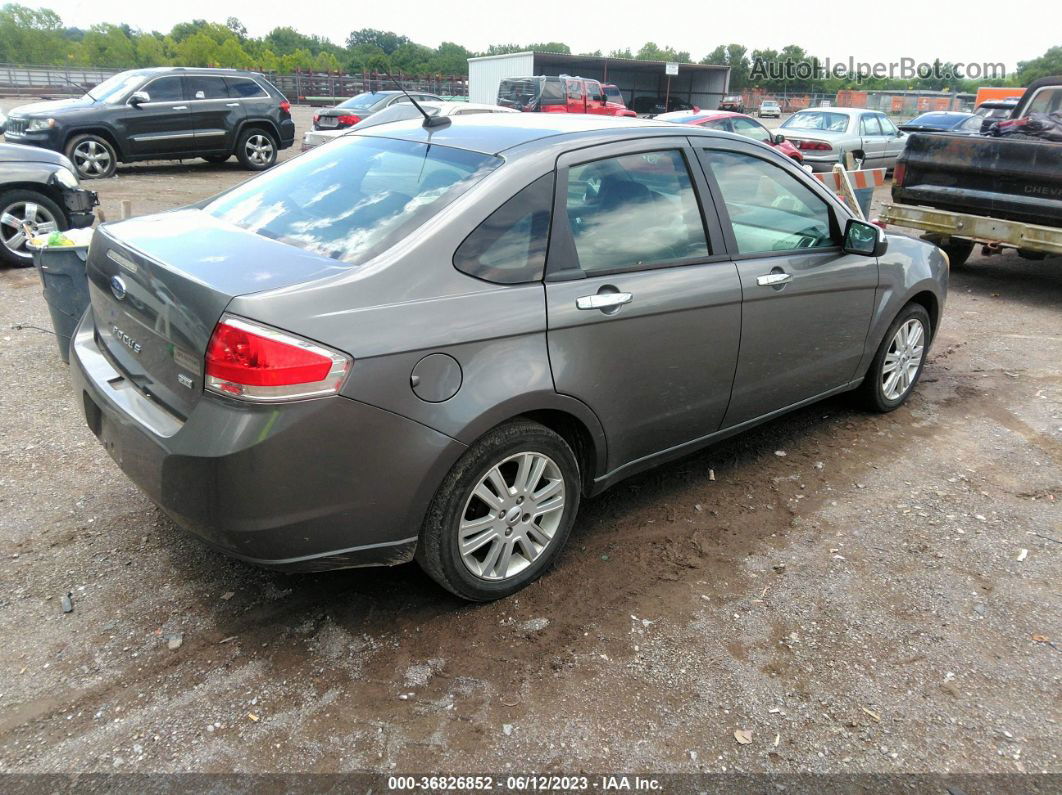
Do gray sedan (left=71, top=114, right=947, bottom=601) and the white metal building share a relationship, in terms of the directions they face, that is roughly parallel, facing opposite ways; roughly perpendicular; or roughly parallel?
roughly perpendicular

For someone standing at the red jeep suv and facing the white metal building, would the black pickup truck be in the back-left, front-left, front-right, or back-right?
back-right

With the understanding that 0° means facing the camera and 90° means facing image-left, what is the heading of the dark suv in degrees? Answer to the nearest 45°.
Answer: approximately 45°

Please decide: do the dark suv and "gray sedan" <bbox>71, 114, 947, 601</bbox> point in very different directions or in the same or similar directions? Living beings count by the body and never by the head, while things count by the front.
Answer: very different directions

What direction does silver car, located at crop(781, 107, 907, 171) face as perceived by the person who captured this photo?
facing away from the viewer and to the right of the viewer

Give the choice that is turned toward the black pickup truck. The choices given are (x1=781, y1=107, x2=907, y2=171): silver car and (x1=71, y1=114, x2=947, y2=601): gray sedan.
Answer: the gray sedan
